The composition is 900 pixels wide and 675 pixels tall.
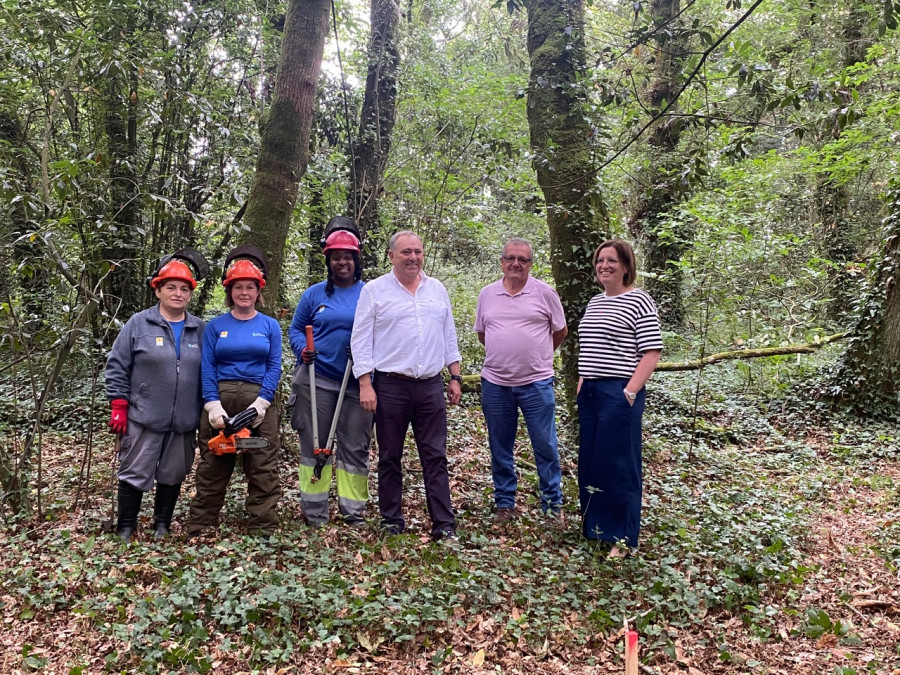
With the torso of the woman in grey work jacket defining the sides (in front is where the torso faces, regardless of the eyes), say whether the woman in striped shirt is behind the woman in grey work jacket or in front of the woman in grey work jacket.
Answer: in front

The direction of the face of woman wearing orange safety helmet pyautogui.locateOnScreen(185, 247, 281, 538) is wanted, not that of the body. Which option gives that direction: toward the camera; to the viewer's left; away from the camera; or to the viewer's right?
toward the camera

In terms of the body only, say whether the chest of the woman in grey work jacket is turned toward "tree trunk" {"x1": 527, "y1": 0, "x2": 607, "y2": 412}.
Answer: no

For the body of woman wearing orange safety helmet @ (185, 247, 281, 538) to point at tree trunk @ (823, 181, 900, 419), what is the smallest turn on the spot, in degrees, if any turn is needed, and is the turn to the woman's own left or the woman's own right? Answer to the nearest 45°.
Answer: approximately 90° to the woman's own left

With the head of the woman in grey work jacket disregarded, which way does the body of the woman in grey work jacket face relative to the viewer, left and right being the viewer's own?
facing the viewer and to the right of the viewer

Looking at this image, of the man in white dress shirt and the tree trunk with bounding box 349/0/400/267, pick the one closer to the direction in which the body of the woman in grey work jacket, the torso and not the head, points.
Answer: the man in white dress shirt

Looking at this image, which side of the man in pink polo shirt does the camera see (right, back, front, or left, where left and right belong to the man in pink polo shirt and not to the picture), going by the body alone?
front

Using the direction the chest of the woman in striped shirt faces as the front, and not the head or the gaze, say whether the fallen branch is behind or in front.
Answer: behind

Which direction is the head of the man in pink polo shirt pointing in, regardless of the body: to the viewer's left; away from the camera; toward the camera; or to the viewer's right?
toward the camera

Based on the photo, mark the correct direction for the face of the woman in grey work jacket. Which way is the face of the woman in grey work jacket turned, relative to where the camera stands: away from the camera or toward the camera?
toward the camera

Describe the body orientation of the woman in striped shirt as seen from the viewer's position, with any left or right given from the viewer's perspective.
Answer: facing the viewer and to the left of the viewer

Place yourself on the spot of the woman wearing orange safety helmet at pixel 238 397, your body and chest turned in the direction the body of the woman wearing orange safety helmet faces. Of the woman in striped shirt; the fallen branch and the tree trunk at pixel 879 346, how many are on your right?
0

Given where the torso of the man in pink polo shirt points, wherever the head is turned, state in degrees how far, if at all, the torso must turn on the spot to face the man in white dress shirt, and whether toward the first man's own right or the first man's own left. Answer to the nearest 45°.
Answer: approximately 45° to the first man's own right

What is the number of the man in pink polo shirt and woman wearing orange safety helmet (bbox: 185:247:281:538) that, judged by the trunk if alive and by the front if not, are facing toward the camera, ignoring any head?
2

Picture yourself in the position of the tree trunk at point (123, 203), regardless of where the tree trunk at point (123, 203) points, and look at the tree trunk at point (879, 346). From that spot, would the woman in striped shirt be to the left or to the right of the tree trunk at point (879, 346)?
right

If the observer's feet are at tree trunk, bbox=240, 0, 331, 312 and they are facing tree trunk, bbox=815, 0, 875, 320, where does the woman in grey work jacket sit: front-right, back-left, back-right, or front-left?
back-right

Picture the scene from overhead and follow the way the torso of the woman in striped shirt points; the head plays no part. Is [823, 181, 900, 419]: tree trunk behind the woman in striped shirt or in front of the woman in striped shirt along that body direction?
behind
